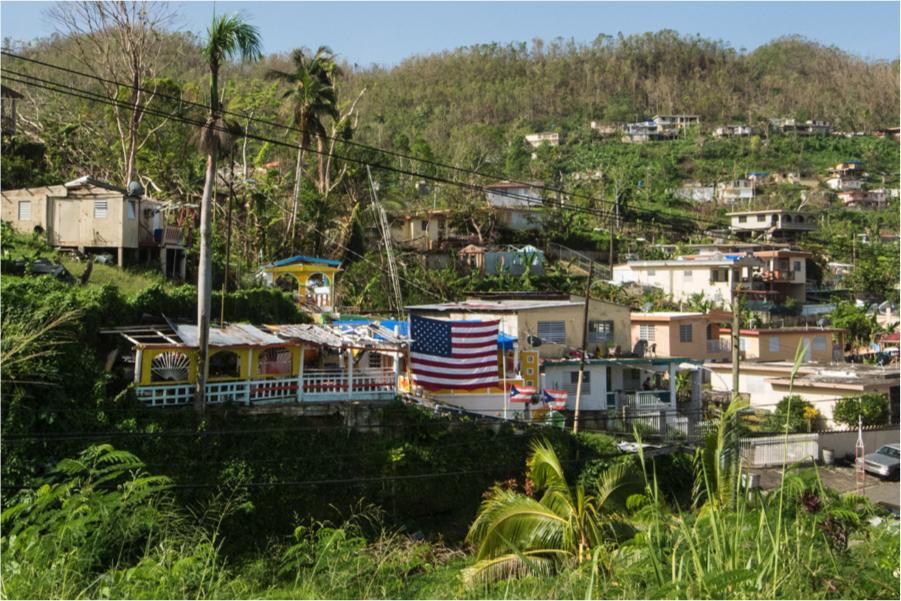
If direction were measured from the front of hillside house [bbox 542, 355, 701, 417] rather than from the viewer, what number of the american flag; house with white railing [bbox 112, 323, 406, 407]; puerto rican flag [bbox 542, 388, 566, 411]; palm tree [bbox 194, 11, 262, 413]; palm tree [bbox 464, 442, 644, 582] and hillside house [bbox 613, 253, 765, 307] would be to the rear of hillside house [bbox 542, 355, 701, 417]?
1

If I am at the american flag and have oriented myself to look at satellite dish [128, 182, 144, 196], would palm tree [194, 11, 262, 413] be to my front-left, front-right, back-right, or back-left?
front-left

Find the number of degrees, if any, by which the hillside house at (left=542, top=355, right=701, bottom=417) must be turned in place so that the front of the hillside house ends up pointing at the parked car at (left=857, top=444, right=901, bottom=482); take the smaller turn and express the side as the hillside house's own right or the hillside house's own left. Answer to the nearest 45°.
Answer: approximately 90° to the hillside house's own left

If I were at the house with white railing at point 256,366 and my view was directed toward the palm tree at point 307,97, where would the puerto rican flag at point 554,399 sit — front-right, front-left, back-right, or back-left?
front-right

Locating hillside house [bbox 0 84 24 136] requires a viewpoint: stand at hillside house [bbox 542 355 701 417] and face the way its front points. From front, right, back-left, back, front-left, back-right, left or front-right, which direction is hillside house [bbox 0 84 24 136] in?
right

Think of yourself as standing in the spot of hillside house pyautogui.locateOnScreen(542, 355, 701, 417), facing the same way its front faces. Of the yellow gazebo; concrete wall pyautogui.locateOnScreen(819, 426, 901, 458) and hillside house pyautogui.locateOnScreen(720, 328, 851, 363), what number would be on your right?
1

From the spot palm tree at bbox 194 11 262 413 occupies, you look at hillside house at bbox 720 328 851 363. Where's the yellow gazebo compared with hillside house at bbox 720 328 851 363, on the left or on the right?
left

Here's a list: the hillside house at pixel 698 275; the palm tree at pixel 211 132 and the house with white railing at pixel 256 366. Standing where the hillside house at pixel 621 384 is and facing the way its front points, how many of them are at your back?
1

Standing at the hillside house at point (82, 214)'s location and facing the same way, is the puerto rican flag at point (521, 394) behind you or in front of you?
in front

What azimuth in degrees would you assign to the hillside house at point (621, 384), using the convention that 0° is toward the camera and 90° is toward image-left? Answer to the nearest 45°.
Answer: approximately 0°

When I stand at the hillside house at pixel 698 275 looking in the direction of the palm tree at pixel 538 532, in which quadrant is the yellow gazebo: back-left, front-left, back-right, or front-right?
front-right
